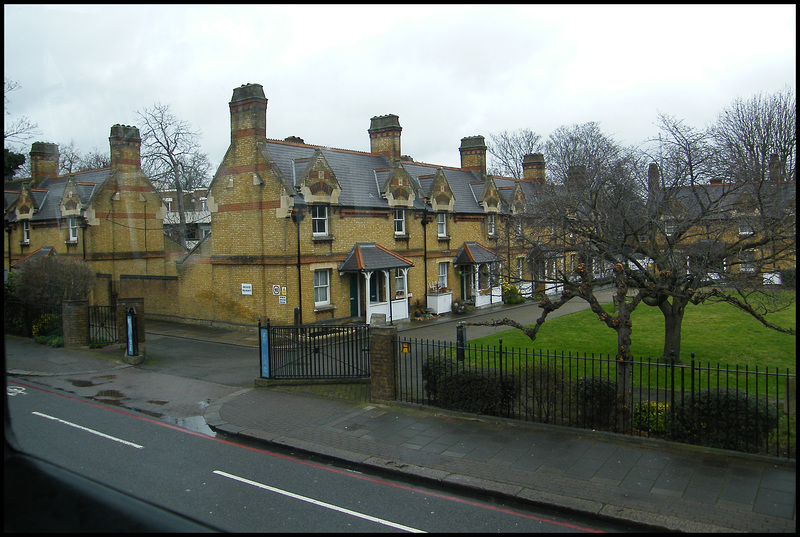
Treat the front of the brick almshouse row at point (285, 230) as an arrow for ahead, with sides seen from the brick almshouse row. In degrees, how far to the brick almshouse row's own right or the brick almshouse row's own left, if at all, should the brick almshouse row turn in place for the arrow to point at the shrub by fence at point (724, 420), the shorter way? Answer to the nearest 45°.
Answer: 0° — it already faces it

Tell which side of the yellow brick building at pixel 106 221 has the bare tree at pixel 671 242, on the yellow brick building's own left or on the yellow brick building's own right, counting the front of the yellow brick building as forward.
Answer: on the yellow brick building's own left

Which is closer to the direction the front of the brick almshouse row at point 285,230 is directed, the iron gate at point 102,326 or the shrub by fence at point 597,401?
the shrub by fence

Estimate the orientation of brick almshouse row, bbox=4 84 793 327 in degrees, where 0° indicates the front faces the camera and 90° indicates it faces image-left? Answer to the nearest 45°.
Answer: approximately 315°

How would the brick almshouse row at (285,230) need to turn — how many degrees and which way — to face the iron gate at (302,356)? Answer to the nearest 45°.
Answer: approximately 45° to its right

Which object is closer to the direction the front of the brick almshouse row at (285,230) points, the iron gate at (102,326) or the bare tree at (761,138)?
the bare tree

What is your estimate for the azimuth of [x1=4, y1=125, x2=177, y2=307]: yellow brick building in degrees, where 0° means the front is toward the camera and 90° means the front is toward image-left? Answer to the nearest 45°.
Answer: approximately 45°

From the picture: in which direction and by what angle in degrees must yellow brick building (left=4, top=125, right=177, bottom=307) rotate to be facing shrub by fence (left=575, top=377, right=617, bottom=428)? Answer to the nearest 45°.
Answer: approximately 45° to its left

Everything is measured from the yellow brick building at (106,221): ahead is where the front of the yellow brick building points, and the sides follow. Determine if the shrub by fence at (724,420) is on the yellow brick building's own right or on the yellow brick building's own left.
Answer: on the yellow brick building's own left

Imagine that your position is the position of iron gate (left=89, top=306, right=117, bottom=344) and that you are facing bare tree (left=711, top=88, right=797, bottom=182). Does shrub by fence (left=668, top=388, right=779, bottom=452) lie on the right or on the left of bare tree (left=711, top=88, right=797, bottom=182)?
right
